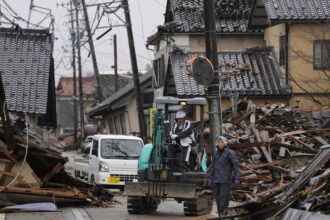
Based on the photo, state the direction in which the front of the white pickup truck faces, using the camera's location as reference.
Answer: facing the viewer and to the right of the viewer

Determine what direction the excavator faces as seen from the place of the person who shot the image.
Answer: facing the viewer

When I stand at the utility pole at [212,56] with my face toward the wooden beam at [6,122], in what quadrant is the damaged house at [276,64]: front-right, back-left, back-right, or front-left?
back-right

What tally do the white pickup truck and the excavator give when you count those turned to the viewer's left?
0

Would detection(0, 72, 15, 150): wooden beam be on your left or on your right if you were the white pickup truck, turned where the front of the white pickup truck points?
on your right

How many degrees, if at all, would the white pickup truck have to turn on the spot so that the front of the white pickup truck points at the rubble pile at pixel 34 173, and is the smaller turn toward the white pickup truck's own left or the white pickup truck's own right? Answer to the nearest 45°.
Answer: approximately 90° to the white pickup truck's own right

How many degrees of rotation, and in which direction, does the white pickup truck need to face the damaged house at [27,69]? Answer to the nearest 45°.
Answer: approximately 180°

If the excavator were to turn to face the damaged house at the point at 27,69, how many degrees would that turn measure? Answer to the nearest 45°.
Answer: approximately 135° to its right

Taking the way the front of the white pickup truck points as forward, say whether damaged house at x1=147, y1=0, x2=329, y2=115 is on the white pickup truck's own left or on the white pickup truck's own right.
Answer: on the white pickup truck's own left

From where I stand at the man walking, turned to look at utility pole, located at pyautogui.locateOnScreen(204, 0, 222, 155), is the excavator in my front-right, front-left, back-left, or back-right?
front-left
